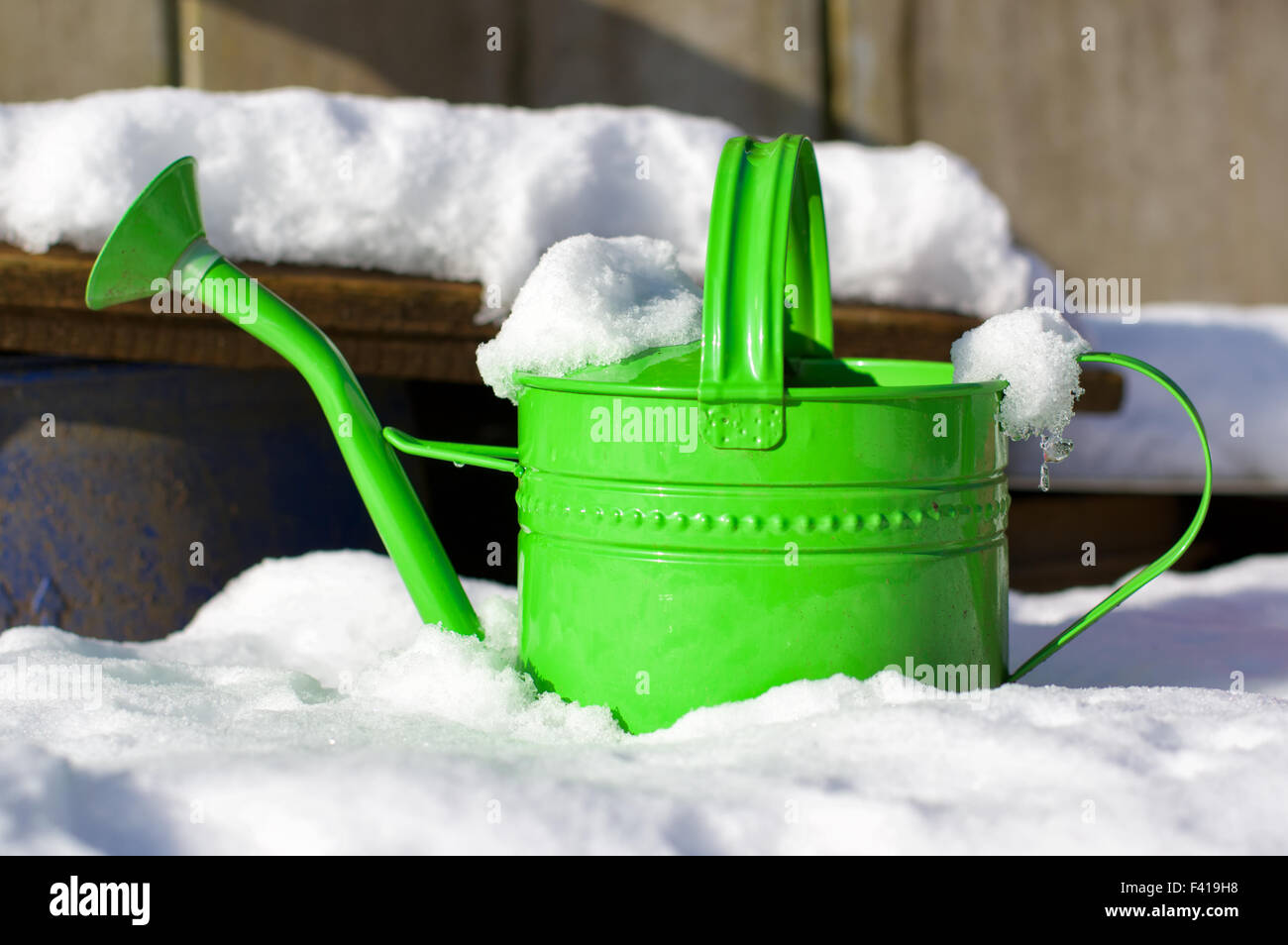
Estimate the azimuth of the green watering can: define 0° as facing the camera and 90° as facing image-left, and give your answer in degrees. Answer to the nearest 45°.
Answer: approximately 90°

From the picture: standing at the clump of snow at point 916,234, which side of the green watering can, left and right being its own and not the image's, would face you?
right

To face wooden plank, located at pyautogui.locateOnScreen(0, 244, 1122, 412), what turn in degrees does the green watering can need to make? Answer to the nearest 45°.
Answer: approximately 45° to its right
